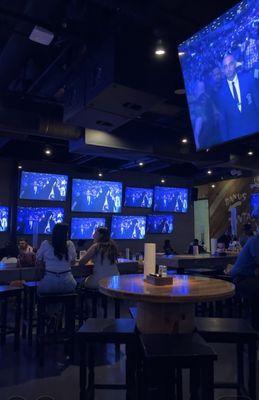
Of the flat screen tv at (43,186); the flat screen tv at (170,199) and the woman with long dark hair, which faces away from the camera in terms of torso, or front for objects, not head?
the woman with long dark hair

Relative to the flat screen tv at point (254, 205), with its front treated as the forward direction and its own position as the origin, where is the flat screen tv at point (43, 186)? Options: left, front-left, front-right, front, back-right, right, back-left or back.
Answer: front

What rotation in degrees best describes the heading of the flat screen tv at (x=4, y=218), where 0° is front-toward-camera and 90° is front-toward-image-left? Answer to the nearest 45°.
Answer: approximately 0°

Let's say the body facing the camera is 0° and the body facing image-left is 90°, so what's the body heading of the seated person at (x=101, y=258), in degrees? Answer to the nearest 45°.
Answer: approximately 135°

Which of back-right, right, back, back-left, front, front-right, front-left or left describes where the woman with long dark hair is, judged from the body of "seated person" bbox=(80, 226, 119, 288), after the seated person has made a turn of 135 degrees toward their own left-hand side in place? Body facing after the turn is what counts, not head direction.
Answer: front-right

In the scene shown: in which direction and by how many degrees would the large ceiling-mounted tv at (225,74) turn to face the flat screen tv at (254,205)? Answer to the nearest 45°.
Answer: approximately 135° to its right

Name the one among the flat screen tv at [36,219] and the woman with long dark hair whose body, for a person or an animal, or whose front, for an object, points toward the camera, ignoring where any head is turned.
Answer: the flat screen tv

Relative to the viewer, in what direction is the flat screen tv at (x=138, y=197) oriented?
toward the camera

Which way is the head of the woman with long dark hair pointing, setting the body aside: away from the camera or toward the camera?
away from the camera

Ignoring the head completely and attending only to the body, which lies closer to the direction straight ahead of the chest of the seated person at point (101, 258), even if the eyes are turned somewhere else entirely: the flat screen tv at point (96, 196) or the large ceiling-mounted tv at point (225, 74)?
the flat screen tv

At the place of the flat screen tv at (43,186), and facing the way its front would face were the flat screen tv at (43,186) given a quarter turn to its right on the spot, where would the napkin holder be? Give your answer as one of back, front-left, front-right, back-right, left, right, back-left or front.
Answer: left

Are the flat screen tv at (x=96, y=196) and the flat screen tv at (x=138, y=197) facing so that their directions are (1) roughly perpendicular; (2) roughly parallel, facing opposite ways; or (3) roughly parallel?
roughly parallel

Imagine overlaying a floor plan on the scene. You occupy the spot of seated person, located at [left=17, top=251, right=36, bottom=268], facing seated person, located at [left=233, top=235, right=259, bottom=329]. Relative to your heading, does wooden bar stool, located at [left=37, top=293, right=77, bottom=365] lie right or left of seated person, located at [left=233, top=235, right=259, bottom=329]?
right

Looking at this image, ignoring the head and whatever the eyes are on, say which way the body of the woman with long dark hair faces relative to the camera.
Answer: away from the camera
